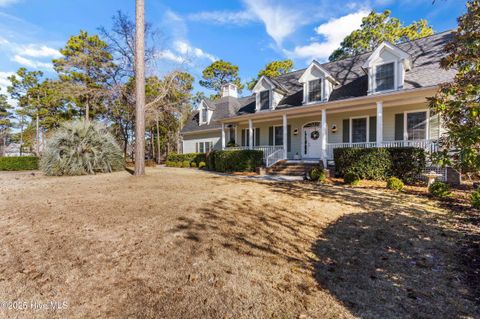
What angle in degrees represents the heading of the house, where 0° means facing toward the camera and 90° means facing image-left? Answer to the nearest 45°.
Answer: approximately 45°

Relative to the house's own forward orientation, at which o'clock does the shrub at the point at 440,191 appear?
The shrub is roughly at 10 o'clock from the house.

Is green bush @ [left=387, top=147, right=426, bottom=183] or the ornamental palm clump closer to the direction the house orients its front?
the ornamental palm clump

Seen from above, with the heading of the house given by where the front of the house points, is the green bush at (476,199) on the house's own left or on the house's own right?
on the house's own left

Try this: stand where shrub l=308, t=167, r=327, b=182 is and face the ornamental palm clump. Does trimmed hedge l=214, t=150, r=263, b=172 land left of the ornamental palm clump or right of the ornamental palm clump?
right

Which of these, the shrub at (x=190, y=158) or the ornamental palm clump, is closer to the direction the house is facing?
the ornamental palm clump

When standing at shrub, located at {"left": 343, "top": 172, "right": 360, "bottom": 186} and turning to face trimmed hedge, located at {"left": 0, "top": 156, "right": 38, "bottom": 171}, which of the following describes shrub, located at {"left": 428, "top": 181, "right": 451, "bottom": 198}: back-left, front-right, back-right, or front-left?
back-left

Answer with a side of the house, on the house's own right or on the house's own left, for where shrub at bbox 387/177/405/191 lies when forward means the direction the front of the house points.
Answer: on the house's own left

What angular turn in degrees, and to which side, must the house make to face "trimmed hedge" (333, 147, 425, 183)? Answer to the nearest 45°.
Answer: approximately 45° to its left
